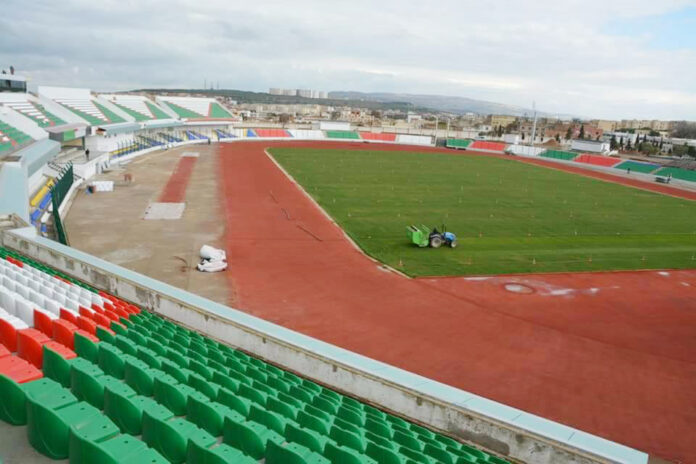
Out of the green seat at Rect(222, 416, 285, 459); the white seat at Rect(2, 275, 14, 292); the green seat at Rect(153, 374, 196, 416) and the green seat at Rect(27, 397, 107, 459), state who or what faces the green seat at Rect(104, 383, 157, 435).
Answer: the green seat at Rect(27, 397, 107, 459)

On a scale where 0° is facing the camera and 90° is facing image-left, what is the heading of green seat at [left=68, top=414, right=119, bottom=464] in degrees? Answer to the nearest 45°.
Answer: approximately 225°

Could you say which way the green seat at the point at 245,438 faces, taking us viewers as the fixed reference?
facing away from the viewer and to the right of the viewer

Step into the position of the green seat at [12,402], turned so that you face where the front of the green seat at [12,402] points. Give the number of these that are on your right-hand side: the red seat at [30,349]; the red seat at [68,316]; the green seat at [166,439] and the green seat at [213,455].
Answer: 2

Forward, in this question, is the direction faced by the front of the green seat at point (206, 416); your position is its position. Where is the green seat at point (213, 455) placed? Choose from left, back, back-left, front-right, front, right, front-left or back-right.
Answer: back-right

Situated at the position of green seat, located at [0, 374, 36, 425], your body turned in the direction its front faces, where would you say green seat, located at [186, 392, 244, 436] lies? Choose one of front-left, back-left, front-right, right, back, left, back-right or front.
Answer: front-right

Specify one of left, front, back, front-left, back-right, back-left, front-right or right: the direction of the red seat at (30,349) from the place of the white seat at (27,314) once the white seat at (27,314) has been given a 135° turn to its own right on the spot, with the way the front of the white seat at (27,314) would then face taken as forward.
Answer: front

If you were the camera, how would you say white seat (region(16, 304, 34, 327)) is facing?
facing away from the viewer and to the right of the viewer

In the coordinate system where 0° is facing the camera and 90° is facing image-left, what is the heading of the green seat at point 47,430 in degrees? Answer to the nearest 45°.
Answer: approximately 225°

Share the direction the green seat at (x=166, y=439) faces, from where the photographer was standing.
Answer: facing away from the viewer and to the right of the viewer

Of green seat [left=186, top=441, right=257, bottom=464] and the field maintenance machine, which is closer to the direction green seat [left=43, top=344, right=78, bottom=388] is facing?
the field maintenance machine

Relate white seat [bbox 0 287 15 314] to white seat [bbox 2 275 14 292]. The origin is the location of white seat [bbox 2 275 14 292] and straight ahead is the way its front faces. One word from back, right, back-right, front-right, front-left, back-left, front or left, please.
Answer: back-right

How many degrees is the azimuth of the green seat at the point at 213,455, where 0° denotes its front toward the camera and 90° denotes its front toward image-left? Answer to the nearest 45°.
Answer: approximately 225°

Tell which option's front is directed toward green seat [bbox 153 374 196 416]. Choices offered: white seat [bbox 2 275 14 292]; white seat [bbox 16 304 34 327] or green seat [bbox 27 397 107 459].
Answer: green seat [bbox 27 397 107 459]

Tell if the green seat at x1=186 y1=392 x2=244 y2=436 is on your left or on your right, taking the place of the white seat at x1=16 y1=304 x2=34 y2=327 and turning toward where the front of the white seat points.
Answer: on your right
